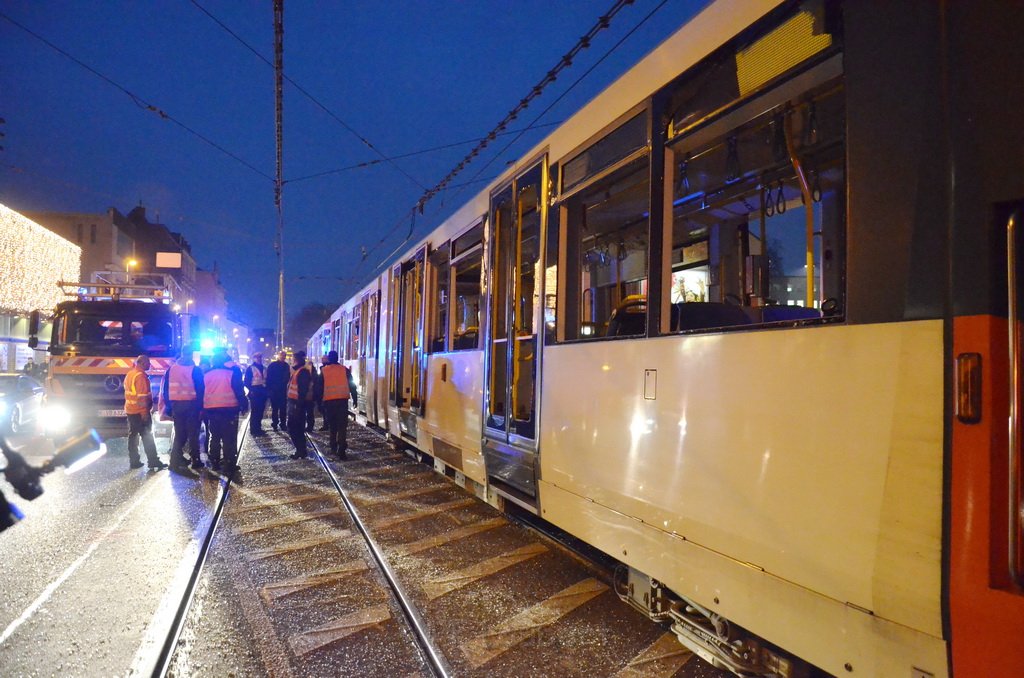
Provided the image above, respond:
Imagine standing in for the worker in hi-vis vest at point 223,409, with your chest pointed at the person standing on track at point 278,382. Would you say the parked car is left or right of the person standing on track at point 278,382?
left
